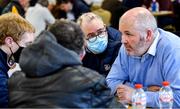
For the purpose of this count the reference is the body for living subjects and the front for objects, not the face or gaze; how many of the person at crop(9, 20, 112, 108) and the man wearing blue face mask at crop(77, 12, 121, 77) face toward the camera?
1

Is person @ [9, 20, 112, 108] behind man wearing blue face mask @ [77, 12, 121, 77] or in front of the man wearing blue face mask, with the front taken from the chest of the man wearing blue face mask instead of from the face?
in front

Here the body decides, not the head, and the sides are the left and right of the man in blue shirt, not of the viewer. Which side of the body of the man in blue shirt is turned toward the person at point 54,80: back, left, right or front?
front

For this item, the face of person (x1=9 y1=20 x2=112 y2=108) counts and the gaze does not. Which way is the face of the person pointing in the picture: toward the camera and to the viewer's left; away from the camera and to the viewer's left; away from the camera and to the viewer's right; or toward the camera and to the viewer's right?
away from the camera and to the viewer's right

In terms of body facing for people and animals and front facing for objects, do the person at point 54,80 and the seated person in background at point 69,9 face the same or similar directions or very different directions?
very different directions

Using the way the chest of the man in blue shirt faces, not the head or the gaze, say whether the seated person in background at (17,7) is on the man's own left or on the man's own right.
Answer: on the man's own right

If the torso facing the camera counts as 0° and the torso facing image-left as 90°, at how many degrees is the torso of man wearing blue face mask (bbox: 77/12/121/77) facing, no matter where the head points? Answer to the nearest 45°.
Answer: approximately 0°

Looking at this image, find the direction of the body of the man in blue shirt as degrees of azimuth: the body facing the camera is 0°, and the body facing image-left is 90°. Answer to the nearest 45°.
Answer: approximately 45°

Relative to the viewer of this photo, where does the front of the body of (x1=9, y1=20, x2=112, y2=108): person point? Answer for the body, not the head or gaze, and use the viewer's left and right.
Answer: facing away from the viewer and to the right of the viewer

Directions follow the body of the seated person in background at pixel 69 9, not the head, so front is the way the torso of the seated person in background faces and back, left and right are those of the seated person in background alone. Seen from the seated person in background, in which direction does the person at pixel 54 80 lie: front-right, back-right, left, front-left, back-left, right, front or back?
front-left
